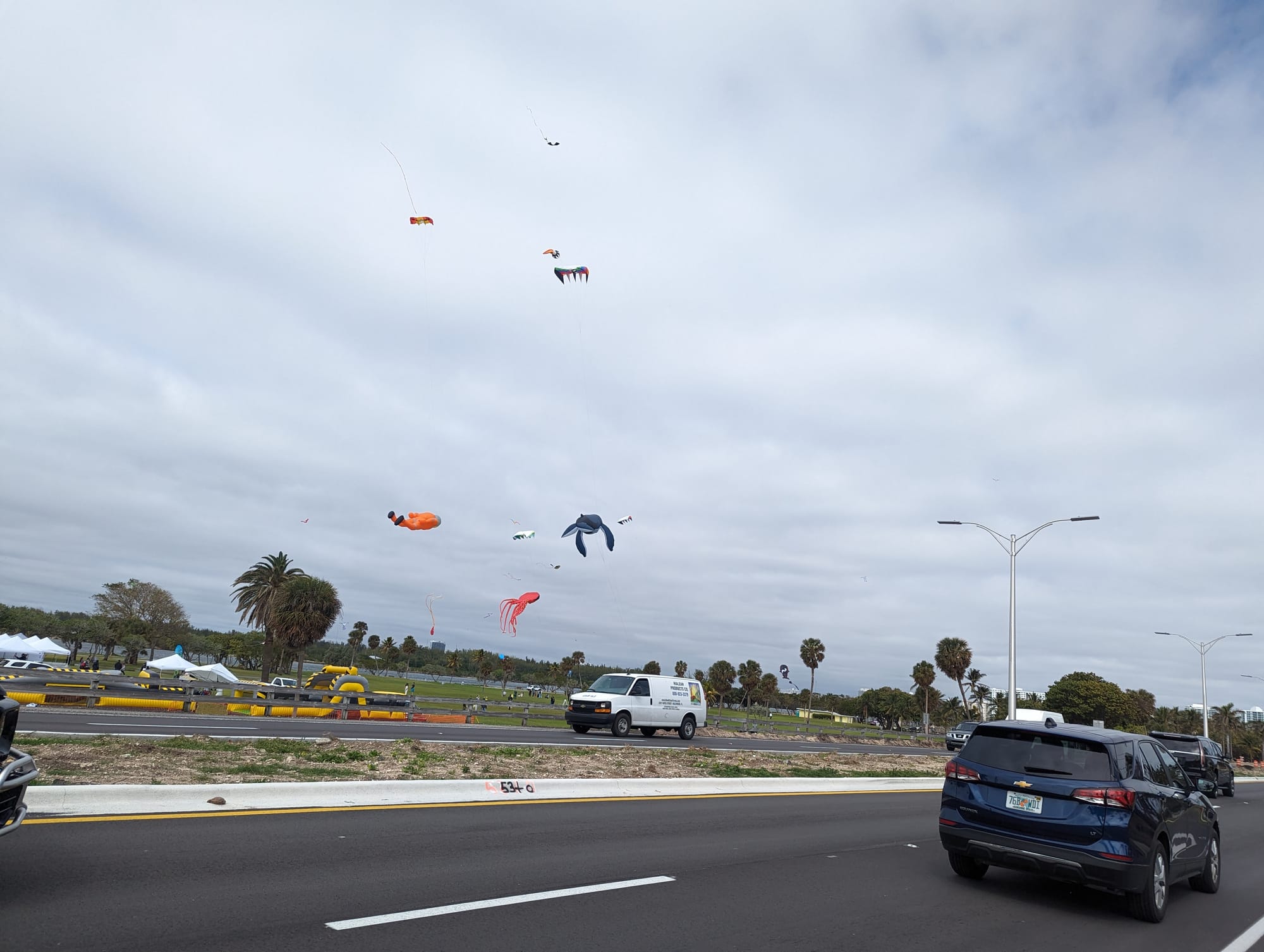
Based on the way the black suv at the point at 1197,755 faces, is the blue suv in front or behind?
behind

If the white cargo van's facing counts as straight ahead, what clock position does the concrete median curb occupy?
The concrete median curb is roughly at 11 o'clock from the white cargo van.

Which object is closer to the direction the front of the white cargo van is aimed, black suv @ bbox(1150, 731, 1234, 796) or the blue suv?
the blue suv

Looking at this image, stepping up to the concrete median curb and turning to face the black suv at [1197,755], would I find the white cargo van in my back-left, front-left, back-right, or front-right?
front-left

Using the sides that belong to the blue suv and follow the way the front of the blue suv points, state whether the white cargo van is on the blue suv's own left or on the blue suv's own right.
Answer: on the blue suv's own left

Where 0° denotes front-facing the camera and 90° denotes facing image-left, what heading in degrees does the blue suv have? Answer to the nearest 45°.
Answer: approximately 225°

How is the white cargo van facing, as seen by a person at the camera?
facing the viewer and to the left of the viewer

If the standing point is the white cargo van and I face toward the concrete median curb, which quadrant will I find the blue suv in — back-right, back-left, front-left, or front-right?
front-left

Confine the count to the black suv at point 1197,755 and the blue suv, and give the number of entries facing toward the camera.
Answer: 0
